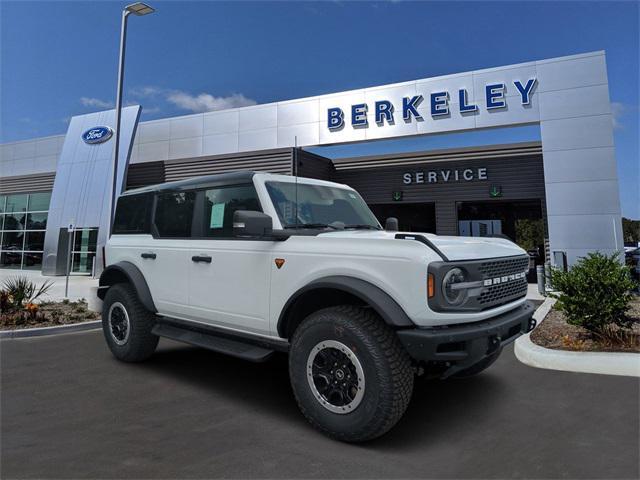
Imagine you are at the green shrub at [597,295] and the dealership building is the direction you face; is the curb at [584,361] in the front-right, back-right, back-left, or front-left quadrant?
back-left

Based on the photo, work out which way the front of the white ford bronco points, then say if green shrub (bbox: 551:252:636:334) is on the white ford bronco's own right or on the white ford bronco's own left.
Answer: on the white ford bronco's own left

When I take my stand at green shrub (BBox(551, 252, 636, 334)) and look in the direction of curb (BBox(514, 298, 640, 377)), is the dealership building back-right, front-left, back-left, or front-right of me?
back-right

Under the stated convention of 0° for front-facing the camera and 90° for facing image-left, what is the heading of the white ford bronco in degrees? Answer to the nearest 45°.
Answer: approximately 315°

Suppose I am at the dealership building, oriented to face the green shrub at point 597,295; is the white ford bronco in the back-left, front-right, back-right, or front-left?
front-right

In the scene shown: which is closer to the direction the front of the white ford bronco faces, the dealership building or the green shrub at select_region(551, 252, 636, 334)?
the green shrub

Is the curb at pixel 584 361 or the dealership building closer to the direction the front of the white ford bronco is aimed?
the curb

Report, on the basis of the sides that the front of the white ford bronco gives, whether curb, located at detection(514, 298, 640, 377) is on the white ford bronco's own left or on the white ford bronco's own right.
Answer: on the white ford bronco's own left
